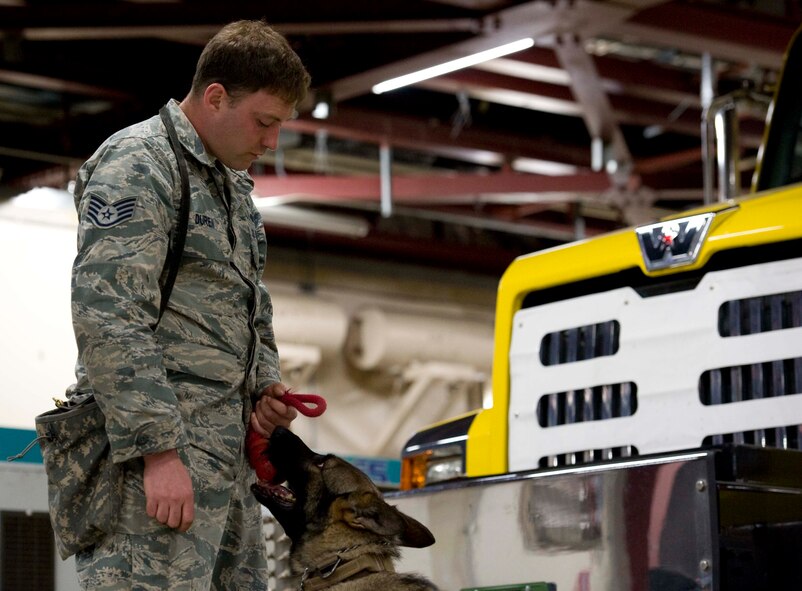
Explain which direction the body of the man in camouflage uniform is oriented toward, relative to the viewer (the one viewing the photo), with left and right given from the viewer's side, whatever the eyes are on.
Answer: facing the viewer and to the right of the viewer

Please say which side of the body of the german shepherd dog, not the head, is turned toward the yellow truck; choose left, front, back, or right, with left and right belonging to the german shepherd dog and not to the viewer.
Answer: back

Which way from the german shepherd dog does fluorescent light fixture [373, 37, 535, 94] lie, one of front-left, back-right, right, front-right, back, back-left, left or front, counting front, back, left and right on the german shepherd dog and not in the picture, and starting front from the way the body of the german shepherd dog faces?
right

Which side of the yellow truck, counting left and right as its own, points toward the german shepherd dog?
front

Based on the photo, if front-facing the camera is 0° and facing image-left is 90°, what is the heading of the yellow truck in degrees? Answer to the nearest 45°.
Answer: approximately 45°

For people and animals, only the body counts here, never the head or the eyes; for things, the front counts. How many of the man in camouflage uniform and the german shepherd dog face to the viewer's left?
1

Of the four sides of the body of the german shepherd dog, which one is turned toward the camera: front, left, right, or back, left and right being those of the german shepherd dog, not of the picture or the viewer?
left

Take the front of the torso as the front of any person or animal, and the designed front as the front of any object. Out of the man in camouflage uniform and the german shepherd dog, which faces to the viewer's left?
the german shepherd dog

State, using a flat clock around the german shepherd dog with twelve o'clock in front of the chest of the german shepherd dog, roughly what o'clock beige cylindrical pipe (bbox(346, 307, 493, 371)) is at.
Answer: The beige cylindrical pipe is roughly at 3 o'clock from the german shepherd dog.
